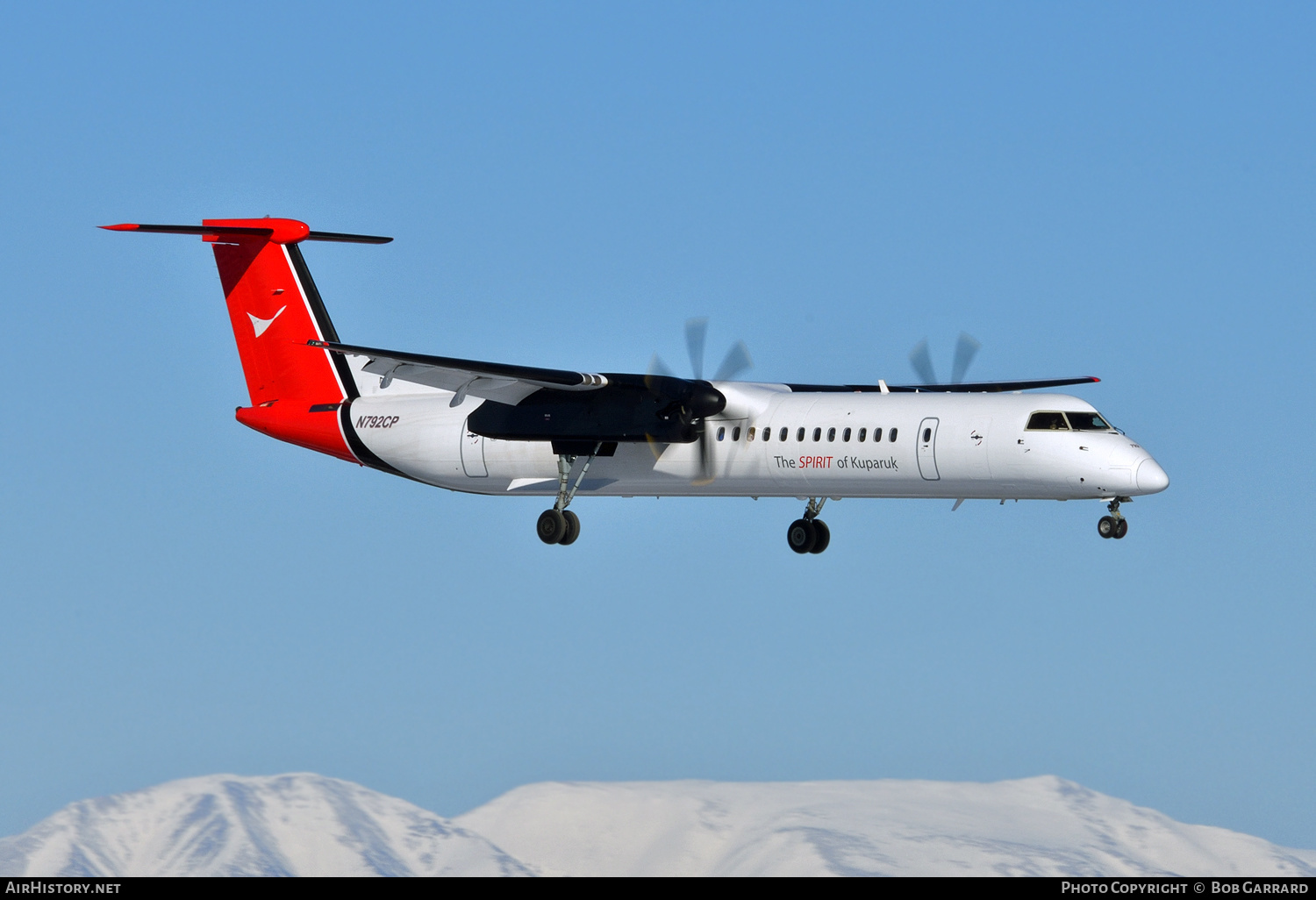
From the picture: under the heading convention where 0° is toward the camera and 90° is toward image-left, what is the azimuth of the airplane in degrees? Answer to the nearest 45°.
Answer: approximately 315°
